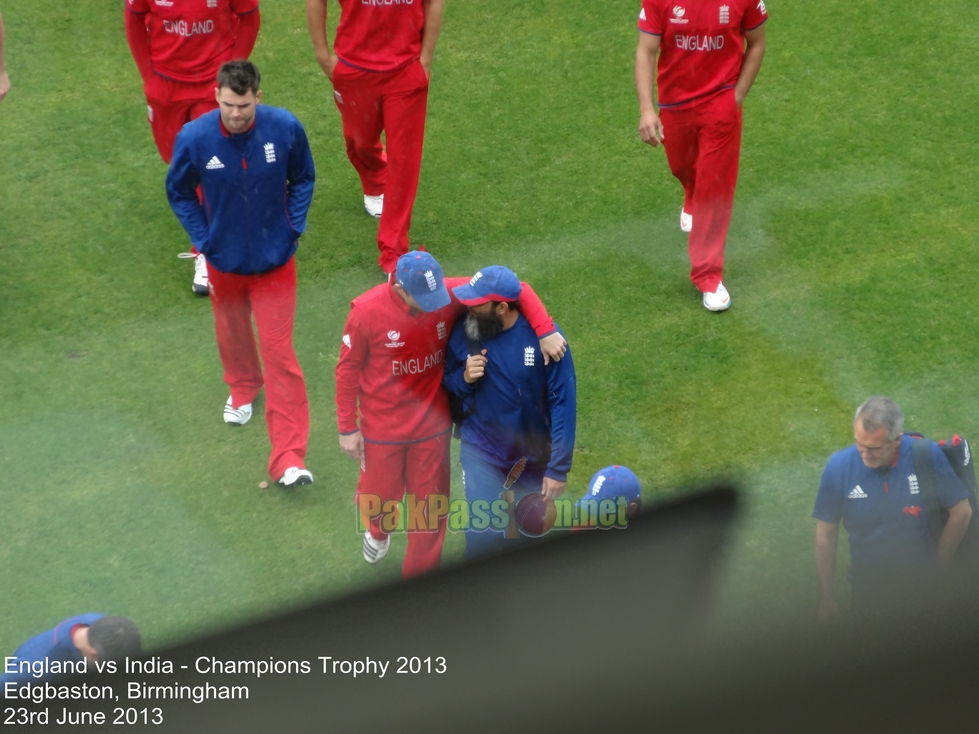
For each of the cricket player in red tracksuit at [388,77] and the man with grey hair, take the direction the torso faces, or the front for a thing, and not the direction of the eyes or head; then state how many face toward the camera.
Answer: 2

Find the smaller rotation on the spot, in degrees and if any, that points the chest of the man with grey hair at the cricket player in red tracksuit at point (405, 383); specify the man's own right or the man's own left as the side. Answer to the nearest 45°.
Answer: approximately 90° to the man's own right

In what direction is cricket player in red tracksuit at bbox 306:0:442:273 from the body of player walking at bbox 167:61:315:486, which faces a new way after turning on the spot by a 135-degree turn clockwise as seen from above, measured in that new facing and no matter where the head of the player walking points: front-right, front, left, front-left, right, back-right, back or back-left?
right

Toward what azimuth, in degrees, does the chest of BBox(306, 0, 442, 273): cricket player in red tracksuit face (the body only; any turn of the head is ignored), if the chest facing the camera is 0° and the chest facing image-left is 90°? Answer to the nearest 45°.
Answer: approximately 0°

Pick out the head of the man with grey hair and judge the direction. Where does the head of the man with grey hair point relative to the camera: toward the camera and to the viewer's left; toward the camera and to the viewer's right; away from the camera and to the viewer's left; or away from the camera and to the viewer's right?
toward the camera and to the viewer's left
